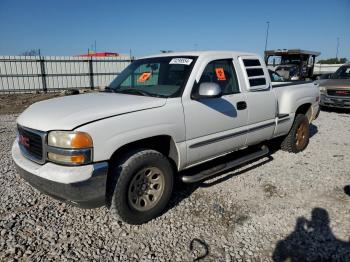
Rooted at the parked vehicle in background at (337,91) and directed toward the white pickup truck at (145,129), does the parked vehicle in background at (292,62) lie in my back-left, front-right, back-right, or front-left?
back-right

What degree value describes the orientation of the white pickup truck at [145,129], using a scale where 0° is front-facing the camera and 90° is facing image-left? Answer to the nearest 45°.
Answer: approximately 45°

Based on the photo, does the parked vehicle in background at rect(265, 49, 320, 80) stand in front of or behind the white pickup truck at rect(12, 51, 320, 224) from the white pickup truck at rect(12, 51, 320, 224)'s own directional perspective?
behind

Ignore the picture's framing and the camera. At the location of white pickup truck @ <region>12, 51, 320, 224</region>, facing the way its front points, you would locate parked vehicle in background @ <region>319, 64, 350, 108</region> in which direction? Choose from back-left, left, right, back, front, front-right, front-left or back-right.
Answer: back
